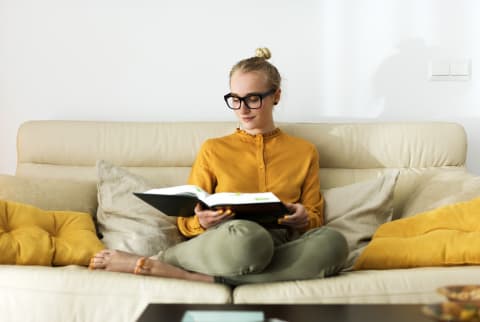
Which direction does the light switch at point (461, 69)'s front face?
toward the camera

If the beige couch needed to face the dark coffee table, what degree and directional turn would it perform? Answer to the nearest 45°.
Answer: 0° — it already faces it

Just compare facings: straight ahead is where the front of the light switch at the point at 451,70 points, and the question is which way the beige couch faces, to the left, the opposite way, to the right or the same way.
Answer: the same way

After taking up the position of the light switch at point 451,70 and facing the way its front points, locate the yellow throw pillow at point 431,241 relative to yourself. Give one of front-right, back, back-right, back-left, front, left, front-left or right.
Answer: front

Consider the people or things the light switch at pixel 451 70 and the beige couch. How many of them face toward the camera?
2

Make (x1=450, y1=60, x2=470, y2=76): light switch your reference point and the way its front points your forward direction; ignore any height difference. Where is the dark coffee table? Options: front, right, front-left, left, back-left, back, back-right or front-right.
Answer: front

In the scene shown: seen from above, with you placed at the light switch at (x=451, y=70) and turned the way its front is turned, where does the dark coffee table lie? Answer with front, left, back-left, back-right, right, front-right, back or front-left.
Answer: front

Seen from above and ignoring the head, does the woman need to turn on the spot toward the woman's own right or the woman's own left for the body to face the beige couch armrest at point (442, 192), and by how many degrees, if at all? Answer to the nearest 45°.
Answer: approximately 90° to the woman's own left

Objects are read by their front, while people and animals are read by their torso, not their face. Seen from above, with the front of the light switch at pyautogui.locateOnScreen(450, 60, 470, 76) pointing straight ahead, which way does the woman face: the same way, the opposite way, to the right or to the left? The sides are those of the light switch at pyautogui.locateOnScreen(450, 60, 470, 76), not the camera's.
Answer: the same way

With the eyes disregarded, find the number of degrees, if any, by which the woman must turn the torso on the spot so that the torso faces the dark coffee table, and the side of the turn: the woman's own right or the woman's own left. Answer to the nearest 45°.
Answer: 0° — they already face it

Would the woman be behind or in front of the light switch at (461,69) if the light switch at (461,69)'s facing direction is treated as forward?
in front

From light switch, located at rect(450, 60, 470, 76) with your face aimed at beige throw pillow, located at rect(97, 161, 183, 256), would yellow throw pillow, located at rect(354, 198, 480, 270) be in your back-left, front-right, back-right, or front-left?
front-left

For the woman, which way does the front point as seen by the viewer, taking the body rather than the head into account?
toward the camera

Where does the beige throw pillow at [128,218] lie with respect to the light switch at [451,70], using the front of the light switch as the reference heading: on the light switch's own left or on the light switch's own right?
on the light switch's own right

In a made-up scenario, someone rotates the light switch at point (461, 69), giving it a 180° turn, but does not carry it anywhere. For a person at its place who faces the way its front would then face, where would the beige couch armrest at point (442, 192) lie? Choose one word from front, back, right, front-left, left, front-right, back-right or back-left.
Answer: back

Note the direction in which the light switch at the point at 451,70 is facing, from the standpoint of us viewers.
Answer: facing the viewer
